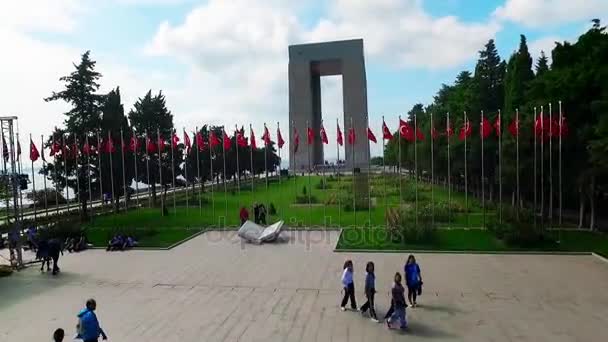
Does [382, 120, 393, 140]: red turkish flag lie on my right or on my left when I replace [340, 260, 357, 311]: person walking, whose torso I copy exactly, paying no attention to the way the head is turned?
on my left

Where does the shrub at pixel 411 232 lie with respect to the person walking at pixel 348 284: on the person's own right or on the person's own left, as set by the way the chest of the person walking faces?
on the person's own left
